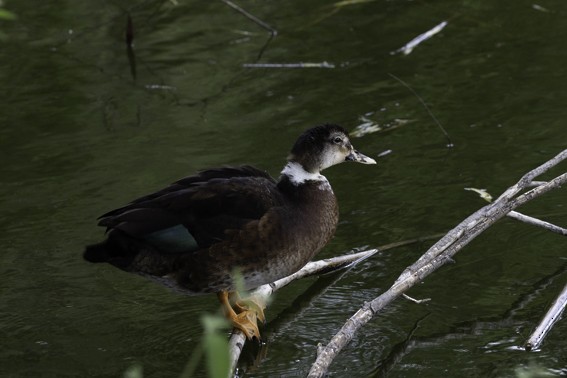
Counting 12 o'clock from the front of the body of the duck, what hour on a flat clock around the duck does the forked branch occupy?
The forked branch is roughly at 12 o'clock from the duck.

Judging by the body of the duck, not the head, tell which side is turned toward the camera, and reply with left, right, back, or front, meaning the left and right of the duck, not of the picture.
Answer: right

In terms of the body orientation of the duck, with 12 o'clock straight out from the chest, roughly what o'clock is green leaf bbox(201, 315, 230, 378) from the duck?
The green leaf is roughly at 3 o'clock from the duck.

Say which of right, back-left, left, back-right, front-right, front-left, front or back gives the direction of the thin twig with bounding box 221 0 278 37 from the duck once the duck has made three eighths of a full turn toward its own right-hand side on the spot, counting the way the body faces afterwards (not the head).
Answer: back-right

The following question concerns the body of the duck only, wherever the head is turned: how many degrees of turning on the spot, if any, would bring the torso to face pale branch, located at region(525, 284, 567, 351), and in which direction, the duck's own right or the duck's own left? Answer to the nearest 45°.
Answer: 0° — it already faces it
